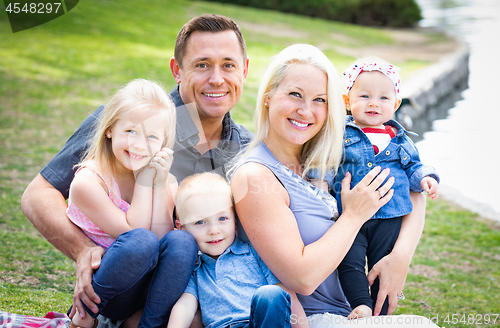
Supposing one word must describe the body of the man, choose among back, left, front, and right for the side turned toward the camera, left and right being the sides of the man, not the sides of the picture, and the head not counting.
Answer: front

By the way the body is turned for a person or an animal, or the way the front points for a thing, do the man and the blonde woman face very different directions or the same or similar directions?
same or similar directions

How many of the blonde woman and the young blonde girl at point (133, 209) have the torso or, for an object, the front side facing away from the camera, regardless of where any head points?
0

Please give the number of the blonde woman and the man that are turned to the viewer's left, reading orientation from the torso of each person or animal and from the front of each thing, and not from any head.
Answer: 0

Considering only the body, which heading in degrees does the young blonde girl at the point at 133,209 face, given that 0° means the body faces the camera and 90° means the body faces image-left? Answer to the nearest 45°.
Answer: approximately 315°

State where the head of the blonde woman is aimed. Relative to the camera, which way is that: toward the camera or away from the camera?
toward the camera

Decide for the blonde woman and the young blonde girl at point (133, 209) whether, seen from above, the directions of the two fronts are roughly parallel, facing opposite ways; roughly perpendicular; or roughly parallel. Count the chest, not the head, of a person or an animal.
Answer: roughly parallel

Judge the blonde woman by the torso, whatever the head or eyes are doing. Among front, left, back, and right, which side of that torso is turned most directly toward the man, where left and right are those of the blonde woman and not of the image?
back
